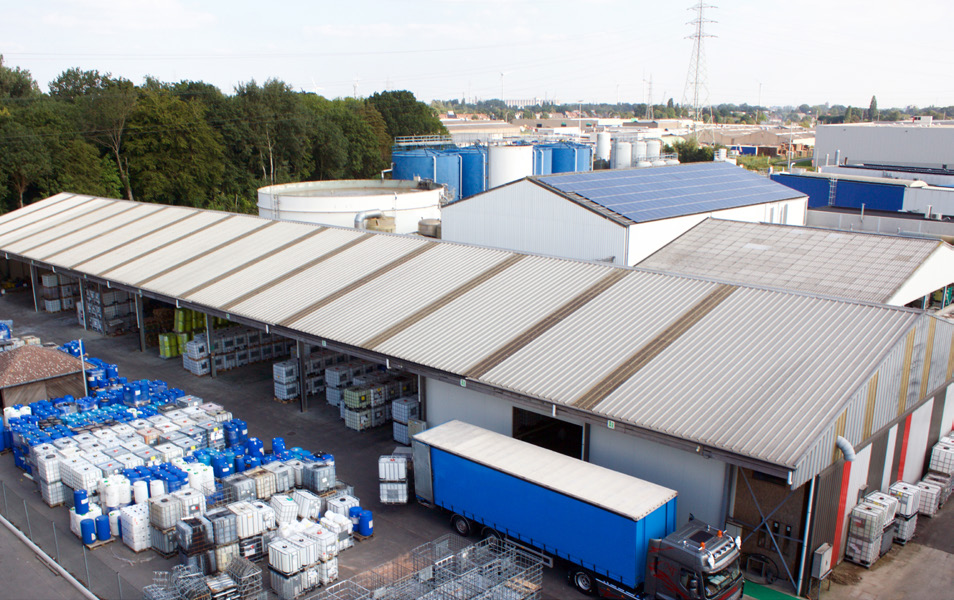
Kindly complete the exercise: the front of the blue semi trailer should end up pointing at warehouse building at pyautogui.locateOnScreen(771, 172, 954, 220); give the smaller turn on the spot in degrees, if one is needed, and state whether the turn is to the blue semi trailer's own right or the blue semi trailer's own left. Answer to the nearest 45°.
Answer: approximately 90° to the blue semi trailer's own left

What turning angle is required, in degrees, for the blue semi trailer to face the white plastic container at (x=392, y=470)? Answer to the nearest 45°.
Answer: approximately 180°

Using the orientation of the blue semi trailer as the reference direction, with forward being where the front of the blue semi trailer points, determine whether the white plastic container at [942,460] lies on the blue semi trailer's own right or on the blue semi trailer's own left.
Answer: on the blue semi trailer's own left

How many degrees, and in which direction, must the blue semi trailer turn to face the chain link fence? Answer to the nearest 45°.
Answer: approximately 135° to its right

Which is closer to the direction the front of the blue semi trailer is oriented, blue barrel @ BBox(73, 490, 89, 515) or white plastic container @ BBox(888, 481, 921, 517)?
the white plastic container

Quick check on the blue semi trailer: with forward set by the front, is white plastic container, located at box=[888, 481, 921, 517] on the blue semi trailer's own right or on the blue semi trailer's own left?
on the blue semi trailer's own left

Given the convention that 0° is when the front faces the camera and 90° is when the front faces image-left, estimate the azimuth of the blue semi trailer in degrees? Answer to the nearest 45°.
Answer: approximately 315°

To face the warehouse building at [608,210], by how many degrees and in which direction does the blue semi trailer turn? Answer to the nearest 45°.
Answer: approximately 135° to its left

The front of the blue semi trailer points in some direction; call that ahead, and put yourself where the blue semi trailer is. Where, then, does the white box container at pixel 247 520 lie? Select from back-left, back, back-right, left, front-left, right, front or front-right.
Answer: back-right

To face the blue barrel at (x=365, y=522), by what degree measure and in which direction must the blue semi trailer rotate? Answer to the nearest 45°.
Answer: approximately 135° to its right

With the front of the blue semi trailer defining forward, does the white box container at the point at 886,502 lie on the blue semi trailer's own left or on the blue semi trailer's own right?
on the blue semi trailer's own left

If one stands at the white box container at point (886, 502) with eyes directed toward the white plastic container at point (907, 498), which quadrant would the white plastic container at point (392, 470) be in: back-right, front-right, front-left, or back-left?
back-left
